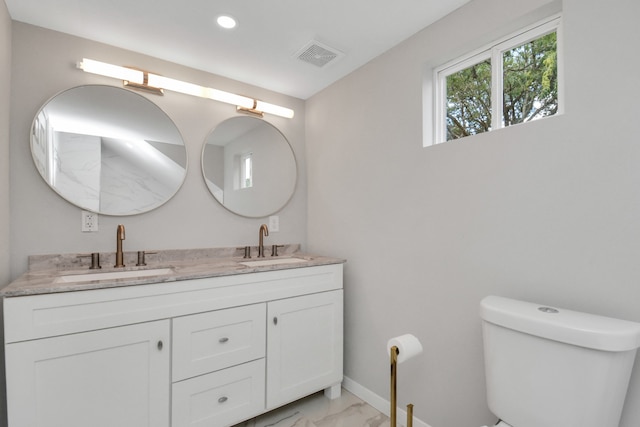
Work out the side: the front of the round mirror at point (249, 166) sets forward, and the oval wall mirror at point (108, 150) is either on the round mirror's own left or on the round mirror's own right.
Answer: on the round mirror's own right

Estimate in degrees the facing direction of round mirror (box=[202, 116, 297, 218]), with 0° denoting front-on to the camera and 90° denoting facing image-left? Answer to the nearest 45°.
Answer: approximately 315°

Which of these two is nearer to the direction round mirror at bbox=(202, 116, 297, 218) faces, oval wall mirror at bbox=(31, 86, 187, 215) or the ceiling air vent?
the ceiling air vent

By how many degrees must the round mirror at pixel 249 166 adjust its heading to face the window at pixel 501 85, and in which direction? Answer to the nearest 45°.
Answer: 0° — it already faces it
